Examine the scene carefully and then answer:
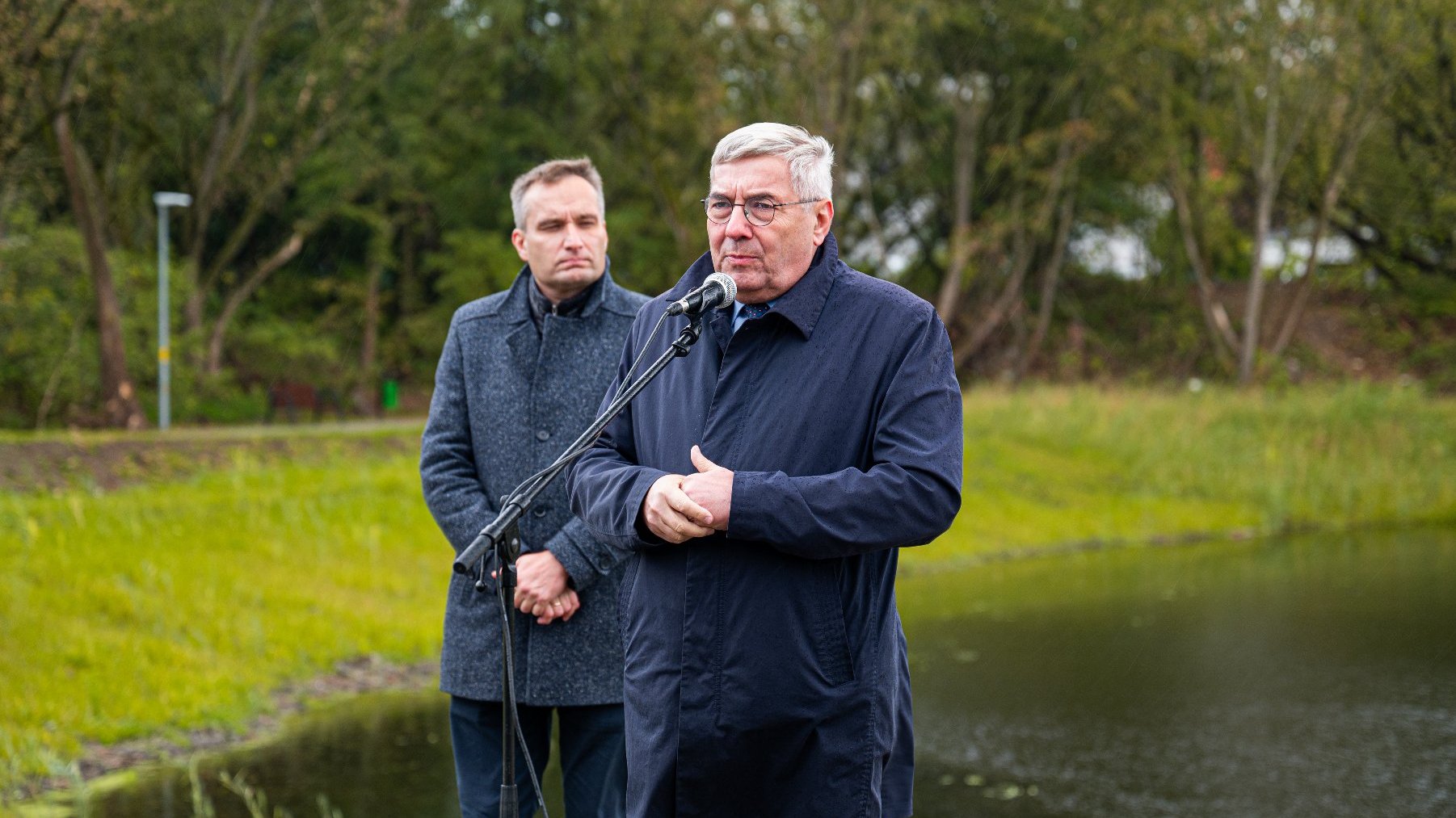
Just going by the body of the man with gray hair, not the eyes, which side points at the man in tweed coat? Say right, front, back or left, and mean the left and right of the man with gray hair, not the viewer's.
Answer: right

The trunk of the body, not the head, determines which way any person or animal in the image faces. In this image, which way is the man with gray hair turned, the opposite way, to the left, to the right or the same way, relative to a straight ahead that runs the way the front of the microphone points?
the opposite way

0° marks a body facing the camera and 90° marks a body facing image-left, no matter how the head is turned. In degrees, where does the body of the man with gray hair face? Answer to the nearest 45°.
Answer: approximately 45°

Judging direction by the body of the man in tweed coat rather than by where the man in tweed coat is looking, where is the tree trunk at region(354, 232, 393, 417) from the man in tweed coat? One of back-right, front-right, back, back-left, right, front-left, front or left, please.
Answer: back

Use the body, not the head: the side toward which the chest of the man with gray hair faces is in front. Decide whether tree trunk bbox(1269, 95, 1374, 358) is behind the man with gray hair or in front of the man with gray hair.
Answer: behind

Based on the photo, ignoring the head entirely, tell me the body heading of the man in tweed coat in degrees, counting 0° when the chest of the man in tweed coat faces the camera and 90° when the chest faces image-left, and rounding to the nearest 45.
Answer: approximately 0°

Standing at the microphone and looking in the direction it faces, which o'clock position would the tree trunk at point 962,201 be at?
The tree trunk is roughly at 11 o'clock from the microphone.

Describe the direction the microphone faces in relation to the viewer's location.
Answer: facing away from the viewer and to the right of the viewer

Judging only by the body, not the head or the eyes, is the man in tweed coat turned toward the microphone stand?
yes

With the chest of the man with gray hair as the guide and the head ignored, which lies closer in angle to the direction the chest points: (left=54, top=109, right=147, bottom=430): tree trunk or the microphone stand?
the microphone stand

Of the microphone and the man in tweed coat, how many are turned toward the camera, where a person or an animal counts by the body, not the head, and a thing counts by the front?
1

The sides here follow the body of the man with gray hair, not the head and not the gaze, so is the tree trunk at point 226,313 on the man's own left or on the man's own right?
on the man's own right
